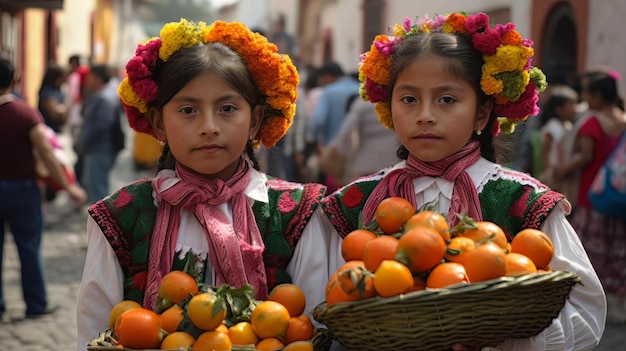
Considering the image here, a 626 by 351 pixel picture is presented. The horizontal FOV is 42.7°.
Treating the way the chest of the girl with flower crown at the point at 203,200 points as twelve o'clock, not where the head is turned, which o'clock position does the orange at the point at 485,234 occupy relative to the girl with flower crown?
The orange is roughly at 10 o'clock from the girl with flower crown.

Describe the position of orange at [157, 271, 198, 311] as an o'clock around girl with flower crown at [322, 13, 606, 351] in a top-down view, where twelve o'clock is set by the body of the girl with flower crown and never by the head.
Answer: The orange is roughly at 2 o'clock from the girl with flower crown.

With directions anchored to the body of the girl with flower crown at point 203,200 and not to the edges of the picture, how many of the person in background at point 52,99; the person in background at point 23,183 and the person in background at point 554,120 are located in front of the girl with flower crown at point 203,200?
0

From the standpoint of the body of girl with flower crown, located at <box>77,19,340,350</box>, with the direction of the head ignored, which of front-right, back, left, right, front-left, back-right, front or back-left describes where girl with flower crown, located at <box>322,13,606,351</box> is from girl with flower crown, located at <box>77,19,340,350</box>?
left

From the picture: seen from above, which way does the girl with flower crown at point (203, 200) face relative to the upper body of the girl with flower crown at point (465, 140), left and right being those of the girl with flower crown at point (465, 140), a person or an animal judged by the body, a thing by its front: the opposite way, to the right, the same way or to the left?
the same way

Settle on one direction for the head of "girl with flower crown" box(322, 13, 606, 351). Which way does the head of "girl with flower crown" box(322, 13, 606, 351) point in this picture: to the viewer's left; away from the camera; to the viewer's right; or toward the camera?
toward the camera

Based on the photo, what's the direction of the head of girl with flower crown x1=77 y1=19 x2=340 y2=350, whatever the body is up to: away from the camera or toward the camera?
toward the camera

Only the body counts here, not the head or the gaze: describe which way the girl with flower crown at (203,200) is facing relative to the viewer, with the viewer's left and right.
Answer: facing the viewer

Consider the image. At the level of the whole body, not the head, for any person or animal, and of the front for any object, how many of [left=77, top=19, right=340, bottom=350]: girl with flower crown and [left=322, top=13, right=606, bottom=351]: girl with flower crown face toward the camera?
2

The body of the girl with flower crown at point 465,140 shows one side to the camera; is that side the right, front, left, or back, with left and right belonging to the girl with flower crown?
front

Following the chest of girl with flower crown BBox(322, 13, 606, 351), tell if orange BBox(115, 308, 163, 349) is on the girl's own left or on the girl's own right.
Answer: on the girl's own right

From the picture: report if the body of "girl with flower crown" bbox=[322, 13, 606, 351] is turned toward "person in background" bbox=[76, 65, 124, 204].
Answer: no
